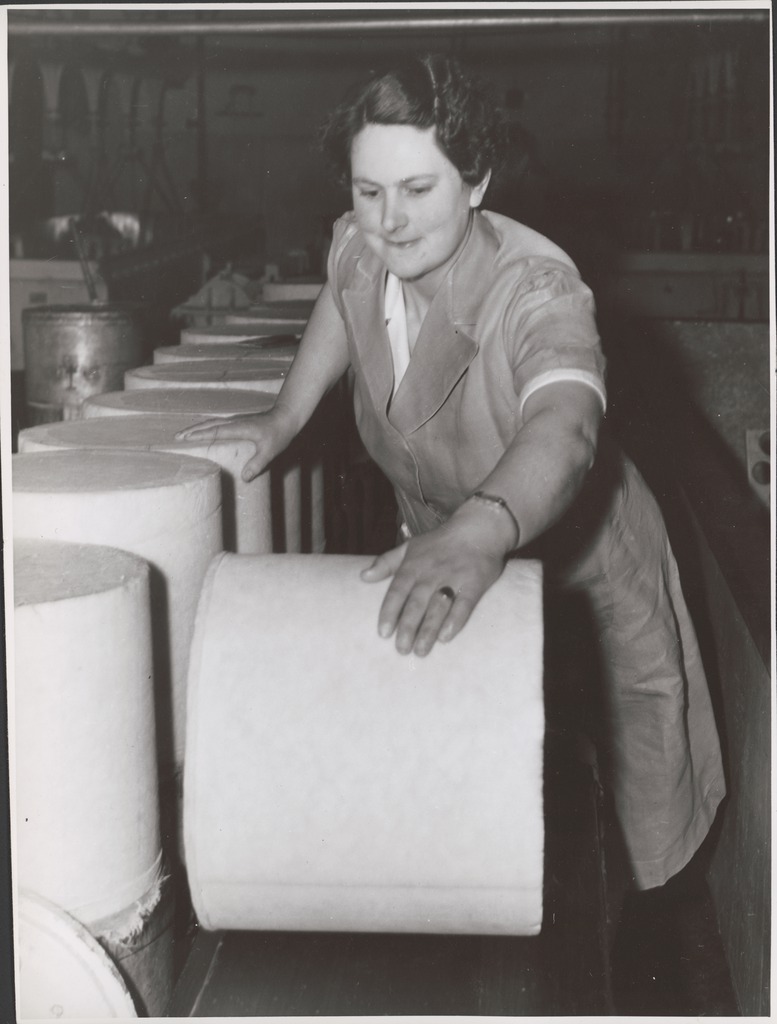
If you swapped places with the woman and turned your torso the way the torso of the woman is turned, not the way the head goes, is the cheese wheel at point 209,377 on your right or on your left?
on your right

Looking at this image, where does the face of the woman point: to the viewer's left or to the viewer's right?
to the viewer's left

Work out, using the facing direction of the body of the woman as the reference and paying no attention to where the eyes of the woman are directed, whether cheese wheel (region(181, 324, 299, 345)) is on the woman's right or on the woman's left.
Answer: on the woman's right

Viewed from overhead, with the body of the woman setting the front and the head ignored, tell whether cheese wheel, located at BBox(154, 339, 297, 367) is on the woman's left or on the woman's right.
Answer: on the woman's right

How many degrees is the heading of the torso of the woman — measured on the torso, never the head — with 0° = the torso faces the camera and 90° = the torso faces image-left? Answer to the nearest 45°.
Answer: approximately 45°

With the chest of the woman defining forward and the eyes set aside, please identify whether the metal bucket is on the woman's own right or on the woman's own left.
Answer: on the woman's own right
